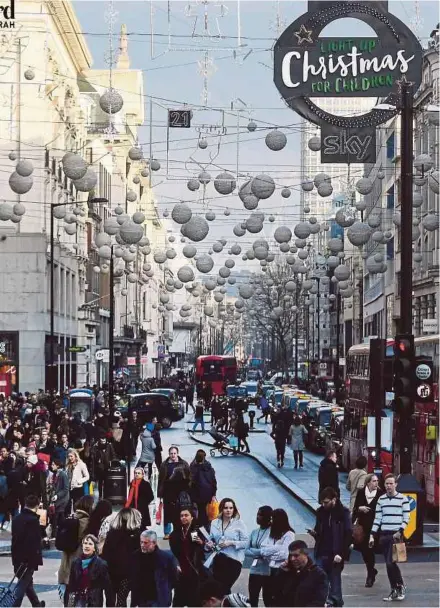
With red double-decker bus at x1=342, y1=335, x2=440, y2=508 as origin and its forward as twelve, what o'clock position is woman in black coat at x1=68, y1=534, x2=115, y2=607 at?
The woman in black coat is roughly at 2 o'clock from the red double-decker bus.

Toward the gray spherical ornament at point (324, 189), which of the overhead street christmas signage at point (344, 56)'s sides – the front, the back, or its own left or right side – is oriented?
back

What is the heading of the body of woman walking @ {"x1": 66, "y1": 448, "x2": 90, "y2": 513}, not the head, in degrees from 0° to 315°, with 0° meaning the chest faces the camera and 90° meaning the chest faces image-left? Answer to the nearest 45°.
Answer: approximately 45°

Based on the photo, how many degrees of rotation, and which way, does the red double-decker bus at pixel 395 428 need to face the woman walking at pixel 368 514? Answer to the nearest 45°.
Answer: approximately 45° to its right
